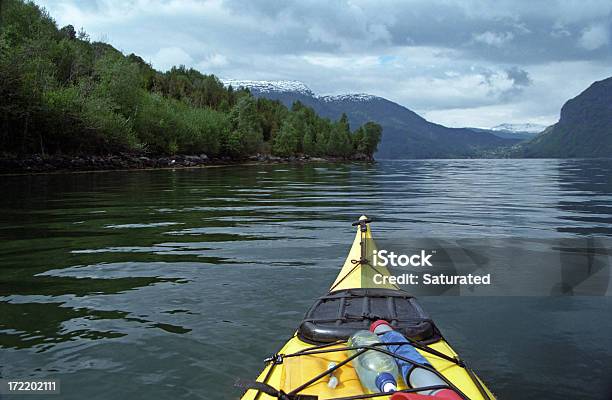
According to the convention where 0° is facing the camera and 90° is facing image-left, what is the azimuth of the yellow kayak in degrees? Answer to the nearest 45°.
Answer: approximately 180°
